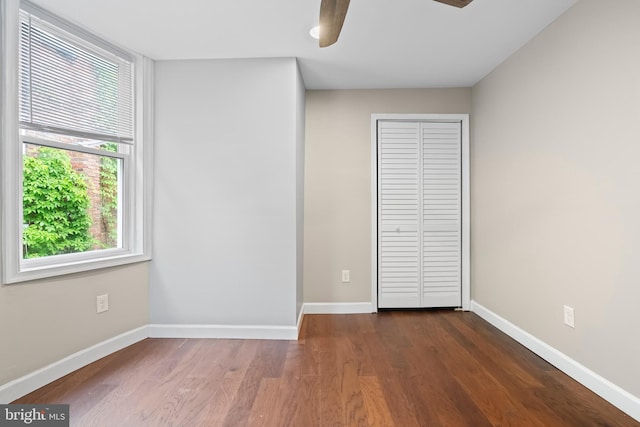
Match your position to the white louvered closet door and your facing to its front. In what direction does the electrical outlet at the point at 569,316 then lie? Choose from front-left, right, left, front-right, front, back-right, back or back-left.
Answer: front-left

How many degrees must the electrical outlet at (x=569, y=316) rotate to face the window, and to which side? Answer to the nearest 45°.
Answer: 0° — it already faces it

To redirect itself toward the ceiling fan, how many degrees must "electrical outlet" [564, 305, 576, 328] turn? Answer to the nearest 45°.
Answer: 0° — it already faces it

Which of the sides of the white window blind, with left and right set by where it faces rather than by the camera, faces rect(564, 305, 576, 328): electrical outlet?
front

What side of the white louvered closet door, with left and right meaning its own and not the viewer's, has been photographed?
front

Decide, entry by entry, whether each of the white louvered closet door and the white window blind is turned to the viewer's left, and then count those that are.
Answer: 0

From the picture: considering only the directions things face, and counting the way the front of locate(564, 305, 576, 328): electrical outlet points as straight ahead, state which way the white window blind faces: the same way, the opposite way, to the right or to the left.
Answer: the opposite way

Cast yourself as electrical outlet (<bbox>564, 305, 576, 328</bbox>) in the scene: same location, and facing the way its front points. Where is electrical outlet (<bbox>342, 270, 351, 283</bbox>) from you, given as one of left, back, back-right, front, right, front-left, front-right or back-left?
front-right

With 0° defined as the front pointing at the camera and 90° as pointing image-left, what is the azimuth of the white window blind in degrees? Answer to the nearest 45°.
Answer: approximately 315°

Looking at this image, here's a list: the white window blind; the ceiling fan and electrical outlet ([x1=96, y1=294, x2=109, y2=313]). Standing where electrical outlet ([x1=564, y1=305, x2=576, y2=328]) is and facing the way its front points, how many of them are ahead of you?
3

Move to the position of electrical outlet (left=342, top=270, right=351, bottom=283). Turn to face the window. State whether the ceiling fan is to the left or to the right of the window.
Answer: left

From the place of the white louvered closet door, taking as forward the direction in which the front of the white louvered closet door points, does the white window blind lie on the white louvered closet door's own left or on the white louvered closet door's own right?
on the white louvered closet door's own right

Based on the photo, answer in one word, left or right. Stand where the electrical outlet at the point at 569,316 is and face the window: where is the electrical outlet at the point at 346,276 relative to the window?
right

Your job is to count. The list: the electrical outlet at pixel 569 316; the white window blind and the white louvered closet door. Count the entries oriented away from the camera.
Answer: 0

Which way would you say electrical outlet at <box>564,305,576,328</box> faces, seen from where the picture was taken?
facing the viewer and to the left of the viewer
